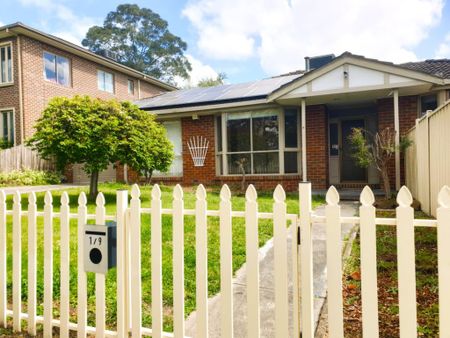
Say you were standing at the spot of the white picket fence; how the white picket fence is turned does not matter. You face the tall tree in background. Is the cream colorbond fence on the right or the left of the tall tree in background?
right

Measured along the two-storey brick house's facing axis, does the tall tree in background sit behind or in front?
behind

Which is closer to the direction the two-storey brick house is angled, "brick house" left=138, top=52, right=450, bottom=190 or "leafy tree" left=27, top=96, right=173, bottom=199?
the leafy tree

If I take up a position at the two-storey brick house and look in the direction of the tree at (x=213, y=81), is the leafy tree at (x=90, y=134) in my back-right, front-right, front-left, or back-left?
back-right

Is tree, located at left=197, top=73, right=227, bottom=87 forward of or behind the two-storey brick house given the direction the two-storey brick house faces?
behind

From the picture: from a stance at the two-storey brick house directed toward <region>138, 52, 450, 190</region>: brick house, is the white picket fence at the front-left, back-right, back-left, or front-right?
front-right

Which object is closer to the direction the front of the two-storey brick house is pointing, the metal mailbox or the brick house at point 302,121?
the metal mailbox

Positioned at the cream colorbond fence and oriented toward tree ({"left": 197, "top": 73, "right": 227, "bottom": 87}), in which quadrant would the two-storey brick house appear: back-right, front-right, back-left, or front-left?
front-left

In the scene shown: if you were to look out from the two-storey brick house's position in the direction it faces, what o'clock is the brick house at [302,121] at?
The brick house is roughly at 9 o'clock from the two-storey brick house.

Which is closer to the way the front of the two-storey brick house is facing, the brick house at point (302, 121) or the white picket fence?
the white picket fence
